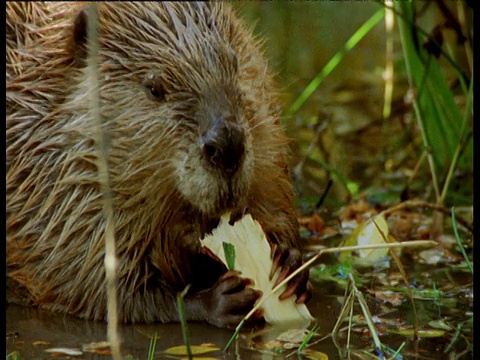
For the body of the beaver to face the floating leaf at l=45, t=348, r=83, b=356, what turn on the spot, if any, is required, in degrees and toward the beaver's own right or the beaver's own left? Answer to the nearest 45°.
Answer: approximately 90° to the beaver's own right

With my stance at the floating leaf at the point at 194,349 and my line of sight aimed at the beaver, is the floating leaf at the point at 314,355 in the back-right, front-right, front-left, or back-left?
back-right

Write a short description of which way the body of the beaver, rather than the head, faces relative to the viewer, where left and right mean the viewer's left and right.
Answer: facing the viewer and to the right of the viewer

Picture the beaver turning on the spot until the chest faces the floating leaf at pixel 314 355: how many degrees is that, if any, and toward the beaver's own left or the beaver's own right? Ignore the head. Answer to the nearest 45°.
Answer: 0° — it already faces it
